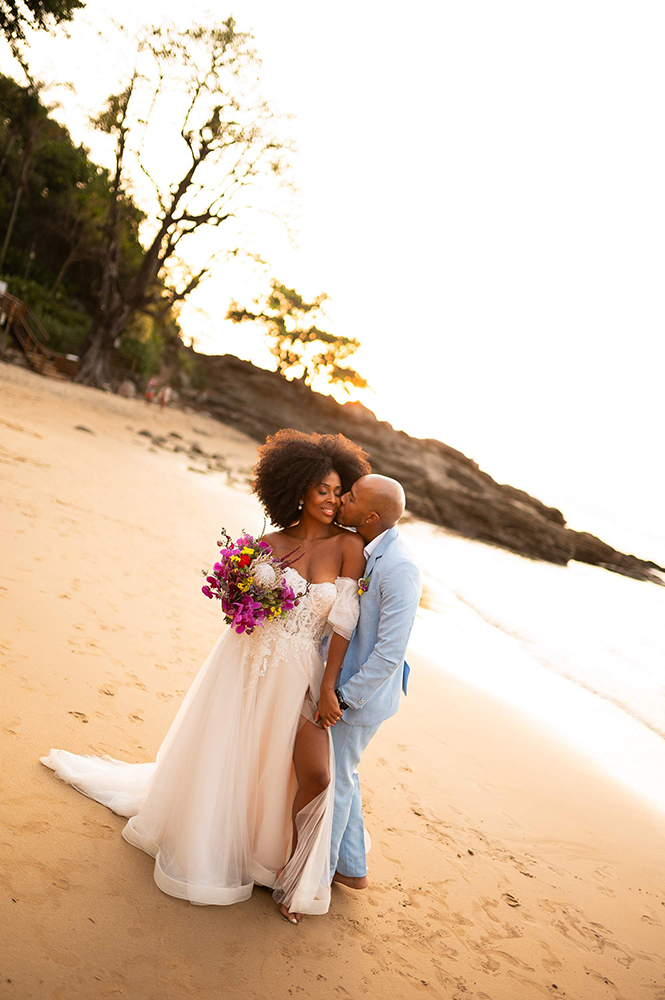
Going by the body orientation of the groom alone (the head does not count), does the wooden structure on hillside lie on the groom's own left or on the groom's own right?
on the groom's own right

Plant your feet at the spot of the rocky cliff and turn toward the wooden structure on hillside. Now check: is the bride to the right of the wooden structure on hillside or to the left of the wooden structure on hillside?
left

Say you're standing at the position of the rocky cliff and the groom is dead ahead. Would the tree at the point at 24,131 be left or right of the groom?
right

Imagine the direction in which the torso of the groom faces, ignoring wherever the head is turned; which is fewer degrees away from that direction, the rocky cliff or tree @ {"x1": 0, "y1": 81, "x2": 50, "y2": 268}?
the tree

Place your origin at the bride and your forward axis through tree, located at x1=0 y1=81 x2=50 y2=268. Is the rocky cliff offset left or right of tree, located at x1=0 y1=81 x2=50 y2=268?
right

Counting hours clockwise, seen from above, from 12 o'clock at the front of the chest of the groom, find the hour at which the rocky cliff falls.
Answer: The rocky cliff is roughly at 3 o'clock from the groom.

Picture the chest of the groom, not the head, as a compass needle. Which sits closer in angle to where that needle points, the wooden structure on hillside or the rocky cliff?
the wooden structure on hillside

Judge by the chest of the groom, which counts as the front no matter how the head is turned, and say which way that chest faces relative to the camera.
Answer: to the viewer's left

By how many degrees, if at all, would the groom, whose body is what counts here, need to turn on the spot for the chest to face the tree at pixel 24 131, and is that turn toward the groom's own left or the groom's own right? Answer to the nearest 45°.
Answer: approximately 45° to the groom's own right
